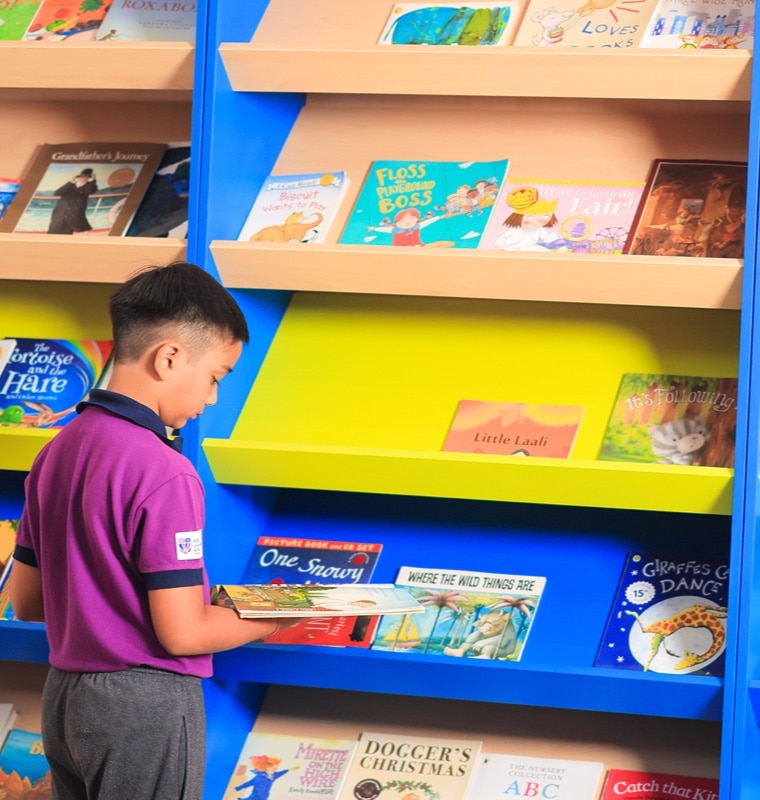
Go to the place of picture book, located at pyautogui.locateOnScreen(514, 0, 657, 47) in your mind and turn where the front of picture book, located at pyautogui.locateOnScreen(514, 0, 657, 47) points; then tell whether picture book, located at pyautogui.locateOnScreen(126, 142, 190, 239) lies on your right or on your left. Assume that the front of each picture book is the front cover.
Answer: on your right

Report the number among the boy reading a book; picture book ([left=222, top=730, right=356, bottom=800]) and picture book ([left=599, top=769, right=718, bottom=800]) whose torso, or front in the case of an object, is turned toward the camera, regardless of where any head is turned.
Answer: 2

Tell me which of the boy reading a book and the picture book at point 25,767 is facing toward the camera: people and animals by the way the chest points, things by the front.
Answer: the picture book

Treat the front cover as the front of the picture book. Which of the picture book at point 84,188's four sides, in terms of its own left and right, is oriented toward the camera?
front

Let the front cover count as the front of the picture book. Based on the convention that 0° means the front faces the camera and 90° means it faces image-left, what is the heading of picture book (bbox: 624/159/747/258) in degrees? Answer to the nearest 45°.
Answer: approximately 0°

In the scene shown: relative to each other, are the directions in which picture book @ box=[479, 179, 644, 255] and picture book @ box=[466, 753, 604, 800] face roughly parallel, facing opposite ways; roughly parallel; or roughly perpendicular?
roughly parallel

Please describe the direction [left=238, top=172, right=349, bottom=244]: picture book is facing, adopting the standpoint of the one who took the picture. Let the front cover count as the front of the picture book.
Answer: facing the viewer

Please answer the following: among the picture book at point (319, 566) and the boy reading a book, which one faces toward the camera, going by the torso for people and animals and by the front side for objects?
the picture book

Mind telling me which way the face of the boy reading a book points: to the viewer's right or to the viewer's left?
to the viewer's right

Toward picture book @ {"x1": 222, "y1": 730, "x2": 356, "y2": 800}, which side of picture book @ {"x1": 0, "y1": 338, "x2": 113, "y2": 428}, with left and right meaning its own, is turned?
left

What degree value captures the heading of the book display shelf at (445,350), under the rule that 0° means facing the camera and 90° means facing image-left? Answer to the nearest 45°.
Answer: approximately 0°

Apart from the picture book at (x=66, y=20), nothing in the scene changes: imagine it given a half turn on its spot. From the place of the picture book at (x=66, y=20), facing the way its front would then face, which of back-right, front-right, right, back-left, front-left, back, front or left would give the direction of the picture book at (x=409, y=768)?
right

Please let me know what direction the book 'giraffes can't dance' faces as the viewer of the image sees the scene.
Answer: facing the viewer

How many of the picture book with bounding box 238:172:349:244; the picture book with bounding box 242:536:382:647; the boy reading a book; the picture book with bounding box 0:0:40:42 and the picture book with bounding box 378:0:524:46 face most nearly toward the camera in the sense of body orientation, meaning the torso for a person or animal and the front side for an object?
4
